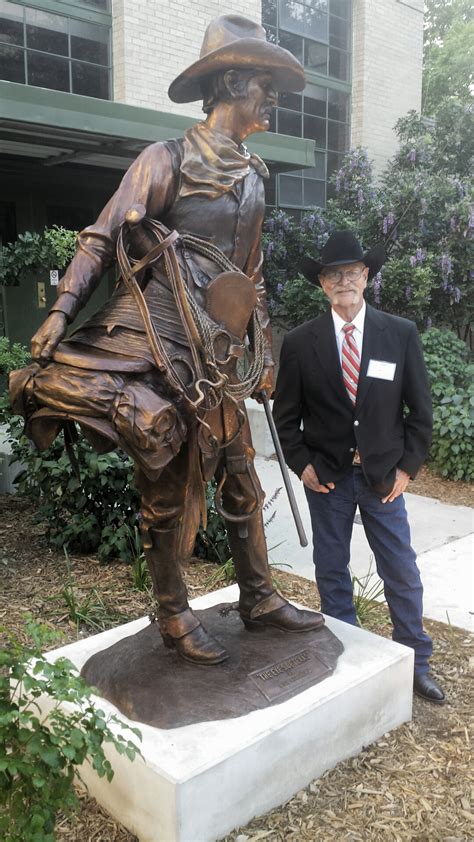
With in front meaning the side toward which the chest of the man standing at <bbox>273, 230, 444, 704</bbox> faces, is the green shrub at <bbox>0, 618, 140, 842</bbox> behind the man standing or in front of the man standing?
in front

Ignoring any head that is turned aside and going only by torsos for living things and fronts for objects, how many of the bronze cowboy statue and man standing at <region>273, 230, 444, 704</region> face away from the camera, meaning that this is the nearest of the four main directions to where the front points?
0

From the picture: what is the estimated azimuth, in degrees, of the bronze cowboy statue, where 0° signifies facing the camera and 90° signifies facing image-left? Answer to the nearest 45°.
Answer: approximately 315°

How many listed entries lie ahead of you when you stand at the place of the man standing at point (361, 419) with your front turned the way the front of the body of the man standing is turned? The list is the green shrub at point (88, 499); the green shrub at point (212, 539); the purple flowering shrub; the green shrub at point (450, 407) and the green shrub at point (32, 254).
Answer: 0

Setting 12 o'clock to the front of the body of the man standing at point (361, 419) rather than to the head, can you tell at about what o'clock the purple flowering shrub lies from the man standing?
The purple flowering shrub is roughly at 6 o'clock from the man standing.

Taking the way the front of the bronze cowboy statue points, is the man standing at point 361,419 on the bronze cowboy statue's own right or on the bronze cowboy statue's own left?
on the bronze cowboy statue's own left

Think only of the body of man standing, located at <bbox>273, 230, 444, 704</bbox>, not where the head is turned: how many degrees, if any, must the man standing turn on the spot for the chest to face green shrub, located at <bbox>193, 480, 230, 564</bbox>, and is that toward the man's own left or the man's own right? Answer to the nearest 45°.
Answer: approximately 135° to the man's own right

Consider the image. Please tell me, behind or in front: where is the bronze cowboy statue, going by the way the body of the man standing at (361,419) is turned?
in front

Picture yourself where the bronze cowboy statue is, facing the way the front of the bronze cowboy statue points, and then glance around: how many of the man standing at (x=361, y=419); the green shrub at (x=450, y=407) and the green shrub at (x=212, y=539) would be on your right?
0

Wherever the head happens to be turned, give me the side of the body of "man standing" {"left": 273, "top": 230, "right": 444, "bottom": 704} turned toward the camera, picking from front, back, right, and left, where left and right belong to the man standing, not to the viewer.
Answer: front

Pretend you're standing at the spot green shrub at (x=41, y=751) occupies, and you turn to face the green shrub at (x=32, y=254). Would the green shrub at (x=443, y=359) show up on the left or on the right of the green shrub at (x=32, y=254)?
right

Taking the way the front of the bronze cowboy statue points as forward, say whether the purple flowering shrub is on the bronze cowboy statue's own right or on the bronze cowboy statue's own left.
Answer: on the bronze cowboy statue's own left

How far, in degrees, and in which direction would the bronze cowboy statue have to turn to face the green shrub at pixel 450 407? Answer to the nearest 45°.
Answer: approximately 90° to its left

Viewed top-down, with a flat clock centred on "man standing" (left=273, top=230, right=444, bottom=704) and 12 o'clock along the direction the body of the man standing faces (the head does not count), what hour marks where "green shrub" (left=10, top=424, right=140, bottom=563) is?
The green shrub is roughly at 4 o'clock from the man standing.

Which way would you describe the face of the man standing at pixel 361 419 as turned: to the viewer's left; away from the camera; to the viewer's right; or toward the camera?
toward the camera

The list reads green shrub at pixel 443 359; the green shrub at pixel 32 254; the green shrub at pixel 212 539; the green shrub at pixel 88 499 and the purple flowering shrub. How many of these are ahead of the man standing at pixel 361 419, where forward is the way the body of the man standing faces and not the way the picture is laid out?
0

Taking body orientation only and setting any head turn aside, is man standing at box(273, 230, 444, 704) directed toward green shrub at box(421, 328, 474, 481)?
no

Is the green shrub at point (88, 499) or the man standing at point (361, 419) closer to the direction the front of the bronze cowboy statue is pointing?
the man standing
